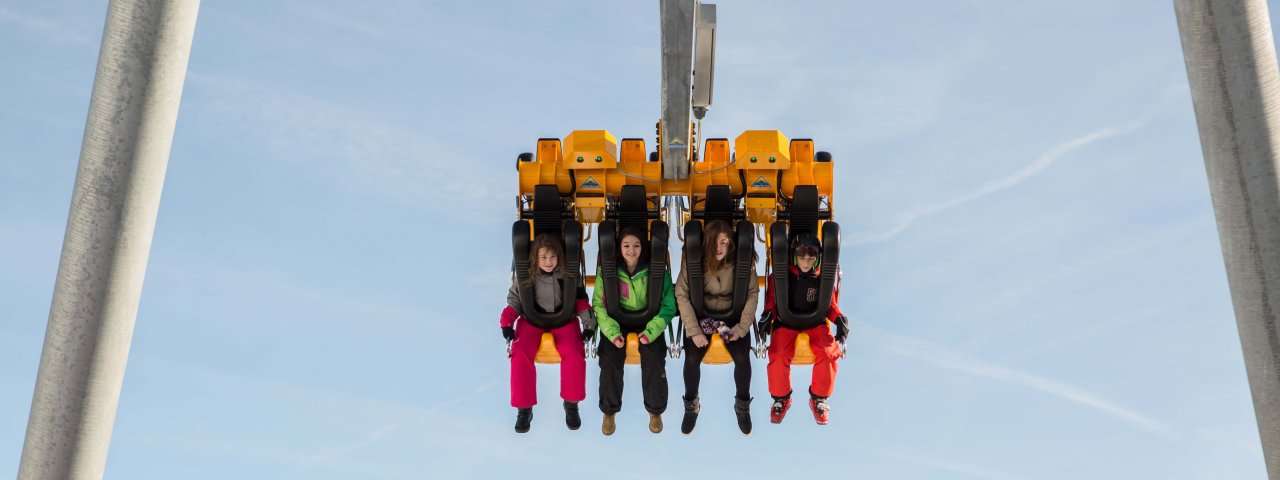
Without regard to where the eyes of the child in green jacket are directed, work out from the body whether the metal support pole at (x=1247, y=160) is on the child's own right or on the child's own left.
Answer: on the child's own left

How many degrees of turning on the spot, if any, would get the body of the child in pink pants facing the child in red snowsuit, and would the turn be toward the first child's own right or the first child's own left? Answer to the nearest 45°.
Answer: approximately 90° to the first child's own left

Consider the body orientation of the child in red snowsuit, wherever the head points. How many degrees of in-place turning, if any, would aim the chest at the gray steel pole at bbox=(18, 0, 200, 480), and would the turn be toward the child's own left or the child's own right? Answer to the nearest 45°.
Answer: approximately 45° to the child's own right

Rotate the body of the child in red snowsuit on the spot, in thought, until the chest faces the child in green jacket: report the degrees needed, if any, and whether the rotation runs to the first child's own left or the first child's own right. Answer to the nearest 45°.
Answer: approximately 90° to the first child's own right

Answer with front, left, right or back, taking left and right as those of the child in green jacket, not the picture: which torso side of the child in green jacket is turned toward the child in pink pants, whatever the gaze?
right

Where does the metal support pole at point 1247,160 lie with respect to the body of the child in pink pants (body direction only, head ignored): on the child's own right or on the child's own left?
on the child's own left

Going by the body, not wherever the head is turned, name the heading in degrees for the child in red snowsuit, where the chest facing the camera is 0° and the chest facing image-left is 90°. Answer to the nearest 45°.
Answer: approximately 0°

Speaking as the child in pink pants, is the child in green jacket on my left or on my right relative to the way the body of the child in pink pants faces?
on my left
